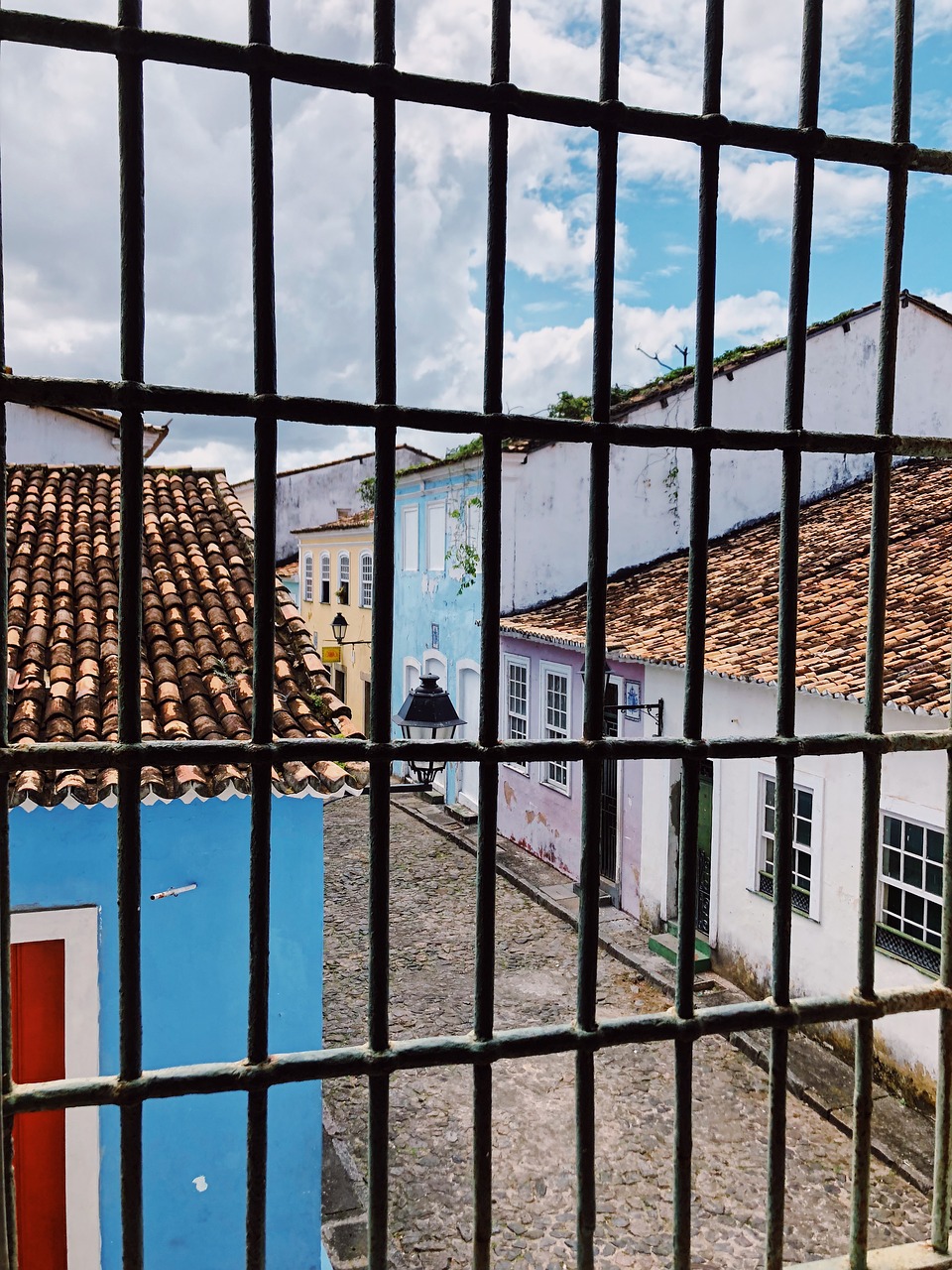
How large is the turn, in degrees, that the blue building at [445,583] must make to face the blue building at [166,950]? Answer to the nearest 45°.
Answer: approximately 45° to its left

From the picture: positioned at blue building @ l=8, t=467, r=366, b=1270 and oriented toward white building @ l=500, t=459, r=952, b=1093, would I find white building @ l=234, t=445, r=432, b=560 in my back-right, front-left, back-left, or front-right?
front-left

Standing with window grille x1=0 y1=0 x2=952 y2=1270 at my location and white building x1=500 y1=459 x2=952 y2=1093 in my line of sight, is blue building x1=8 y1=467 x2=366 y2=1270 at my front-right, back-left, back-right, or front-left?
front-left

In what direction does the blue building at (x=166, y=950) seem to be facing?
toward the camera

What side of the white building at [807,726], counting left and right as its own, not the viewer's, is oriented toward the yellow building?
right

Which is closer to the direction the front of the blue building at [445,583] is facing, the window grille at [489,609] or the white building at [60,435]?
the white building

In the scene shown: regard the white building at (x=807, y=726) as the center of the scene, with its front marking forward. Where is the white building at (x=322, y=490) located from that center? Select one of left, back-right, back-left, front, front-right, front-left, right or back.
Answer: right

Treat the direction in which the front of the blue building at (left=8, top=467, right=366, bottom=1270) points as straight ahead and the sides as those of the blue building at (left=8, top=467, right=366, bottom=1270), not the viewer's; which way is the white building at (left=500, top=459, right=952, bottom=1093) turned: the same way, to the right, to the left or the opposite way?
to the right

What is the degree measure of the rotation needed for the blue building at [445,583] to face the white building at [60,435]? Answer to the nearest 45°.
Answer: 0° — it already faces it

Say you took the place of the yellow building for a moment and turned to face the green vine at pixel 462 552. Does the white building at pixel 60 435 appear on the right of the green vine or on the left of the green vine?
right

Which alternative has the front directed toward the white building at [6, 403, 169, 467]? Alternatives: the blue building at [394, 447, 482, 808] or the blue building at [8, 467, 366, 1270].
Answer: the blue building at [394, 447, 482, 808]

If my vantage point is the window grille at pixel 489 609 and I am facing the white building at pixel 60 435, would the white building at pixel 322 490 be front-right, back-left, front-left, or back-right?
front-right

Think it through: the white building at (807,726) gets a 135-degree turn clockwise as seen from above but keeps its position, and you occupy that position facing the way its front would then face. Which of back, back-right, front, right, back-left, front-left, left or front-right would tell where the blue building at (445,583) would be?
front-left

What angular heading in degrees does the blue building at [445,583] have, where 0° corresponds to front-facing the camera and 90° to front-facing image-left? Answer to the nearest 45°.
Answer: approximately 45°

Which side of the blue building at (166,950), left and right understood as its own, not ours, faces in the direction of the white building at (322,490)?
back
